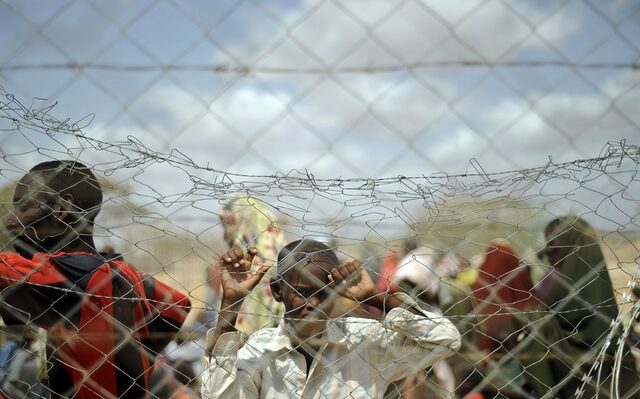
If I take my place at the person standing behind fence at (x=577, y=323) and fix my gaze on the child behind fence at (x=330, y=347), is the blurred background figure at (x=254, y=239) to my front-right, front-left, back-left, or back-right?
front-right

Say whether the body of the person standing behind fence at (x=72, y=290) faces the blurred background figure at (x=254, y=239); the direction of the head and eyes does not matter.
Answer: no

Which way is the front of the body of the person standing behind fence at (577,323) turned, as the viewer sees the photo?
to the viewer's left

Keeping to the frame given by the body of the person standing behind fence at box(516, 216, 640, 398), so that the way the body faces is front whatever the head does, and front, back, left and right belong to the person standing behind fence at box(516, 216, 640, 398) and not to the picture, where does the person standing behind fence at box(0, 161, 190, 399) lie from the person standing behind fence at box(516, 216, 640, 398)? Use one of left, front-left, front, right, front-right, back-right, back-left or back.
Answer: front-left

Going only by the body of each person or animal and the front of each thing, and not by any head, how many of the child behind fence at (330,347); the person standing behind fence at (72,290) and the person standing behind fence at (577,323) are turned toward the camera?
1

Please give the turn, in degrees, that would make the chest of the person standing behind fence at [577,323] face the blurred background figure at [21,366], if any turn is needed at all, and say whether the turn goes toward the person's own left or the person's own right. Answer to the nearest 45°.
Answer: approximately 45° to the person's own left

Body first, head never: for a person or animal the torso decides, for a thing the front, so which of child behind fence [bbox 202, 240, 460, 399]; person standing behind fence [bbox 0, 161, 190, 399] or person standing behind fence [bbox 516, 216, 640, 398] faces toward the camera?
the child behind fence

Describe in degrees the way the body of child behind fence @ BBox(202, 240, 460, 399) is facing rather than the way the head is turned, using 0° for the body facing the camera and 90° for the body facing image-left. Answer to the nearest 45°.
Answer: approximately 0°

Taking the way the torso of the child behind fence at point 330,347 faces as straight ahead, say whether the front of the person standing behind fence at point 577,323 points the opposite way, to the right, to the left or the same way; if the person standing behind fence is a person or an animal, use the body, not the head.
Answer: to the right

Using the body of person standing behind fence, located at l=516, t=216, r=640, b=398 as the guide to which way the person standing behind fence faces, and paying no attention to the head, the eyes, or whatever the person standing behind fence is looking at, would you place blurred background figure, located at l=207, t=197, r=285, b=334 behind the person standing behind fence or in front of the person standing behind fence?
in front

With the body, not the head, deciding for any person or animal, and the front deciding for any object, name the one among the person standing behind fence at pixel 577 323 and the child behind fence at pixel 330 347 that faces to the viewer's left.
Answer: the person standing behind fence

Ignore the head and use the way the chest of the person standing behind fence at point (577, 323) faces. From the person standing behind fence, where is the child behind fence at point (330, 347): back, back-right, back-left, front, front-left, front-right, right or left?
front-left

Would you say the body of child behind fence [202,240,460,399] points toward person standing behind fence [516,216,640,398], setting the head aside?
no

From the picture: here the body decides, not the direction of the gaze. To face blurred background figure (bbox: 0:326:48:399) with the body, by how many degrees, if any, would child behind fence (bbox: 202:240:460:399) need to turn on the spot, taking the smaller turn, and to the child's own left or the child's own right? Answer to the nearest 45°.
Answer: approximately 90° to the child's own right

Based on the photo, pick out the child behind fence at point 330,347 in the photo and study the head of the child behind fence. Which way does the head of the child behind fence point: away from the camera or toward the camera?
toward the camera

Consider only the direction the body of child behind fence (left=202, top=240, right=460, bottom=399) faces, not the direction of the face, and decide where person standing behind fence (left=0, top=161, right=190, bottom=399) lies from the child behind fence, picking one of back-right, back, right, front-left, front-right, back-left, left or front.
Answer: right
